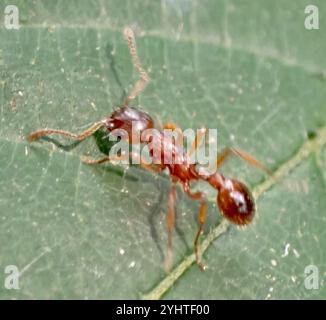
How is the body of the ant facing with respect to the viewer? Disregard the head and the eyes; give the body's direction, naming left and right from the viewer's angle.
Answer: facing away from the viewer and to the left of the viewer
